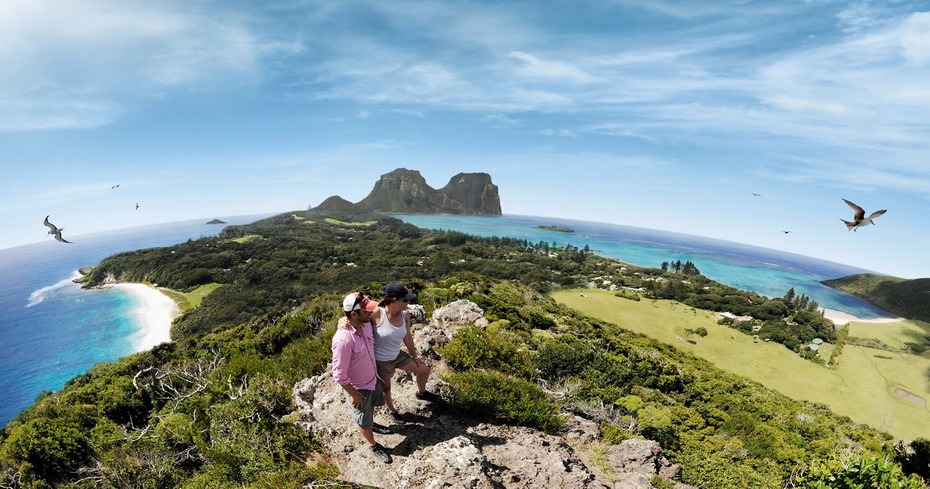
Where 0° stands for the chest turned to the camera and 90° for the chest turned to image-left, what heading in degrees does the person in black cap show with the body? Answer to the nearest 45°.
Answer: approximately 315°

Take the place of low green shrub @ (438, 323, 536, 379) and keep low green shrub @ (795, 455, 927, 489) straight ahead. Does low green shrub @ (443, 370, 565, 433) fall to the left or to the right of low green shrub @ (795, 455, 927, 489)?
right

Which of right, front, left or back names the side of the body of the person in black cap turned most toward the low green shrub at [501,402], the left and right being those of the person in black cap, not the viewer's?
left

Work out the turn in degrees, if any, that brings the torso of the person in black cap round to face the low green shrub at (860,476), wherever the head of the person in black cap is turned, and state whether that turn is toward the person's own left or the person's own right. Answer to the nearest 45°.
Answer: approximately 45° to the person's own left

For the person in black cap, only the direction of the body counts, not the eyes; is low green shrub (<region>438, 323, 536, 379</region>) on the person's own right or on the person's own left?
on the person's own left

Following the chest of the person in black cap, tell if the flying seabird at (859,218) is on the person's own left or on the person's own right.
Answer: on the person's own left
